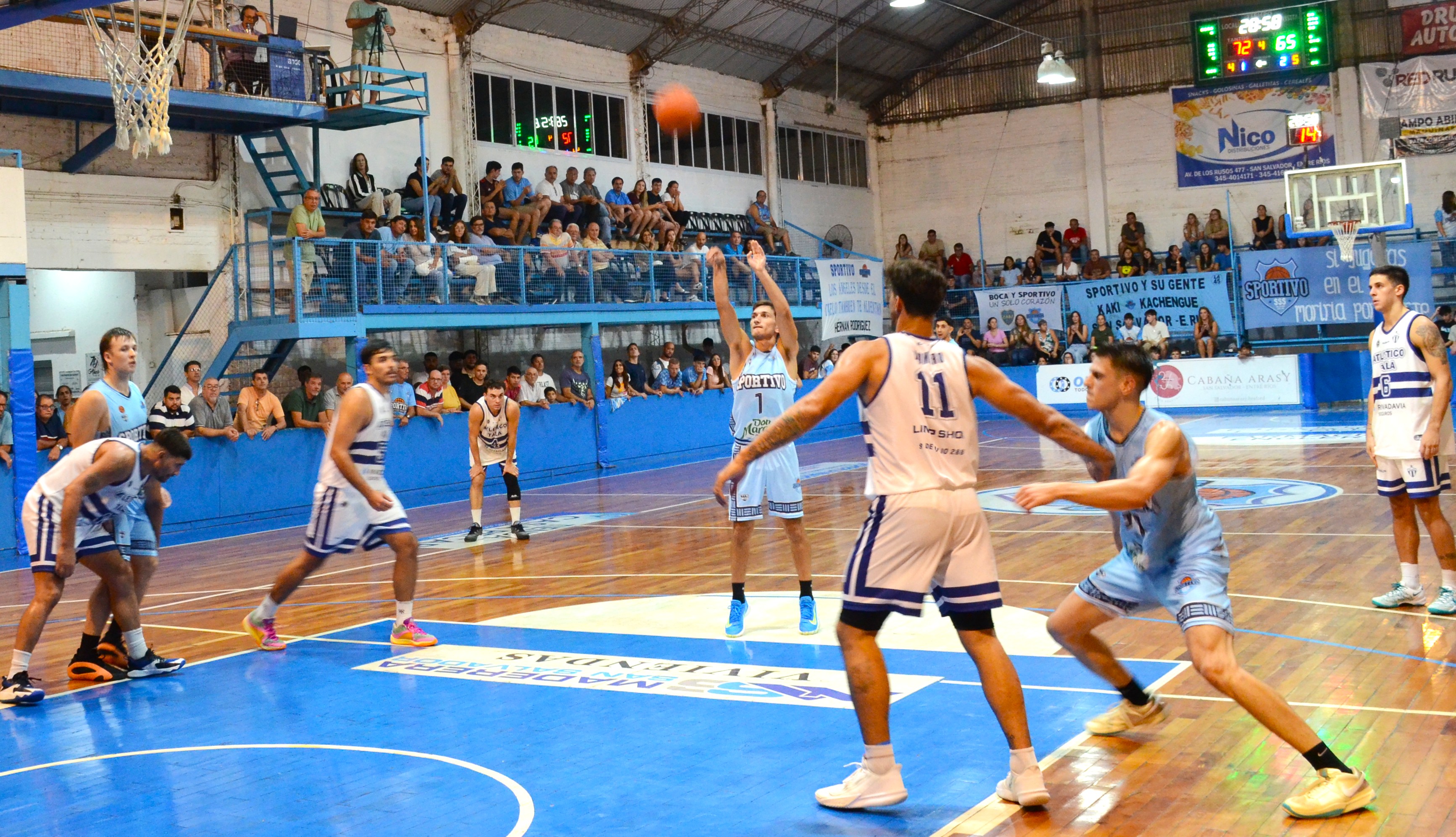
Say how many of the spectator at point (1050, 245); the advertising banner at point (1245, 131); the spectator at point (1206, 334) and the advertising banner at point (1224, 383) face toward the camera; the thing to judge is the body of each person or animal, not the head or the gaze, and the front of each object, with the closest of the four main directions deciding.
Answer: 4

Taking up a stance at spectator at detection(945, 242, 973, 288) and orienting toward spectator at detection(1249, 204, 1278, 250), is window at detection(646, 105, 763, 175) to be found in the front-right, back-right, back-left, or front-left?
back-right

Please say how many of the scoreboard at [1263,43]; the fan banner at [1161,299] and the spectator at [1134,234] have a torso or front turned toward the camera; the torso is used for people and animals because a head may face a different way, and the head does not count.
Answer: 3

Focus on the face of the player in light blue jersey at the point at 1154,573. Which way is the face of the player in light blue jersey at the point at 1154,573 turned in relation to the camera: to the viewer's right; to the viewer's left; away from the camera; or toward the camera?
to the viewer's left

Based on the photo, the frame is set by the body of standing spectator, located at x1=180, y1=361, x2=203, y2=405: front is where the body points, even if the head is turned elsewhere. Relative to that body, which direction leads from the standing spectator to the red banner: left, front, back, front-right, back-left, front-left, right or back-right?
front-left

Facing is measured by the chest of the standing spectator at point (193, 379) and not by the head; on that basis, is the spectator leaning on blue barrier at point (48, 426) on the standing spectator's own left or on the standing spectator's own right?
on the standing spectator's own right

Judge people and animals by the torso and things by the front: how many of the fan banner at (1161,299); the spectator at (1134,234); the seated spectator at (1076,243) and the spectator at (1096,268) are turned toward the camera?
4

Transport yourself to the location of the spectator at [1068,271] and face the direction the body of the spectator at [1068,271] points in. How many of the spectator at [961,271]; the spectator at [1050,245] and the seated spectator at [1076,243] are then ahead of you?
0

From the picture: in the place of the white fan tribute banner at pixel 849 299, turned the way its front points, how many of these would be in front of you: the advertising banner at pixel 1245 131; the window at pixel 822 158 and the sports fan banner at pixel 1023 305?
0

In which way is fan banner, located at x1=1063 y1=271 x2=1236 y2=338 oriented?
toward the camera

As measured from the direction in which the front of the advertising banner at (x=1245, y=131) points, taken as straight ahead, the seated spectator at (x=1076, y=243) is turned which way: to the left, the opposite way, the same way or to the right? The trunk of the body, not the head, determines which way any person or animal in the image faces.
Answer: the same way

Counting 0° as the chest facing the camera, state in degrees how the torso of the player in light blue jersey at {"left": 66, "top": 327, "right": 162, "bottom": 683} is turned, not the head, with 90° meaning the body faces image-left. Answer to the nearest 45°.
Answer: approximately 315°

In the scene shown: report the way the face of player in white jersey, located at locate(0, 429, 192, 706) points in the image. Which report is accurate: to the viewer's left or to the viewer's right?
to the viewer's right

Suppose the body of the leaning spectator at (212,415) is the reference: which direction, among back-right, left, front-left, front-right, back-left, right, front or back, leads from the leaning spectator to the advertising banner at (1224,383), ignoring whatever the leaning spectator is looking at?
front-left

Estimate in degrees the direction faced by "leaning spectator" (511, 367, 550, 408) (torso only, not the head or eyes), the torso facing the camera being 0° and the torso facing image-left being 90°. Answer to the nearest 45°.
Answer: approximately 315°

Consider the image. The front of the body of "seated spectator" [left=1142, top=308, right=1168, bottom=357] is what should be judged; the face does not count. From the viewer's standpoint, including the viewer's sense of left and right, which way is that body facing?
facing the viewer

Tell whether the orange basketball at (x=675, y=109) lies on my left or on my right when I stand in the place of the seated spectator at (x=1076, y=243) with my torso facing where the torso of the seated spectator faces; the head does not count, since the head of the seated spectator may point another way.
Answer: on my right

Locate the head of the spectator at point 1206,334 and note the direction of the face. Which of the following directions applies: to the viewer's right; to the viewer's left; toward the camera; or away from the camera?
toward the camera
